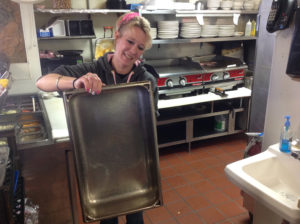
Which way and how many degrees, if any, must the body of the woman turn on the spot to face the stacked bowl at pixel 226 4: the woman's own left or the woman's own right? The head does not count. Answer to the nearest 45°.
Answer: approximately 135° to the woman's own left

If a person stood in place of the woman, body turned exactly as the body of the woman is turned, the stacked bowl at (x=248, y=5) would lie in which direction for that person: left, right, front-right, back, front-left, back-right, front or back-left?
back-left

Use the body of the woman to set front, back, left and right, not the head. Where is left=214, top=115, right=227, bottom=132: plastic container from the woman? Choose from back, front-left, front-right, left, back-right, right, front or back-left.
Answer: back-left

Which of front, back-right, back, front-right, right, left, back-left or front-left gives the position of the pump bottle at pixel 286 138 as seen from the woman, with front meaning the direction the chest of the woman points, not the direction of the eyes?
left

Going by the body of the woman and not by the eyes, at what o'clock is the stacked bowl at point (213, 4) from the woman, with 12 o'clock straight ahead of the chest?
The stacked bowl is roughly at 7 o'clock from the woman.

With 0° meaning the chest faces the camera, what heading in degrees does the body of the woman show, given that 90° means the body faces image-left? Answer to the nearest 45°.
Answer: approximately 0°

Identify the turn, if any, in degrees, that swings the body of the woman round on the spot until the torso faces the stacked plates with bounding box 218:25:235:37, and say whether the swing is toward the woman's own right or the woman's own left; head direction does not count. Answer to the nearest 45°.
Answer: approximately 135° to the woman's own left

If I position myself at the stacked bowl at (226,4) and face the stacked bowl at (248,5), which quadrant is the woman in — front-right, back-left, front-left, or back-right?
back-right

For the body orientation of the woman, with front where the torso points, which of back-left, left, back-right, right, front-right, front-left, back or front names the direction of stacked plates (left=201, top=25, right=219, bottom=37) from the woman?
back-left

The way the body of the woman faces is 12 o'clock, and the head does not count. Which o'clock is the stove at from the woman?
The stove is roughly at 7 o'clock from the woman.

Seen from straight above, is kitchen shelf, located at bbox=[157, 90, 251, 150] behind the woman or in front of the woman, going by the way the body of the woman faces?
behind

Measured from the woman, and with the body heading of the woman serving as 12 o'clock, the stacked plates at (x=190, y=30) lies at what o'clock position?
The stacked plates is roughly at 7 o'clock from the woman.

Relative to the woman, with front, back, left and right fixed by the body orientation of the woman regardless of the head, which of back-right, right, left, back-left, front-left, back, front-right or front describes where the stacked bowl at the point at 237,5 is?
back-left
